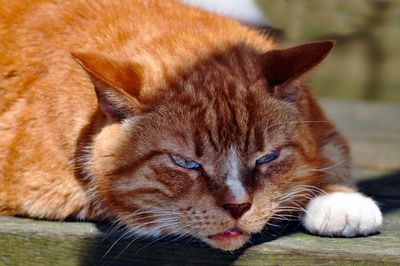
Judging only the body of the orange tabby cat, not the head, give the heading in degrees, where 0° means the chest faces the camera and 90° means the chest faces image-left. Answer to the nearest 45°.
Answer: approximately 315°
